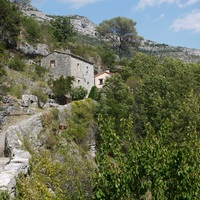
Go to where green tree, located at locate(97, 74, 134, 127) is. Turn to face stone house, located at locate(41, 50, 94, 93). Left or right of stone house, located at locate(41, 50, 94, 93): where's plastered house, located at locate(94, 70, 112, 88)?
right

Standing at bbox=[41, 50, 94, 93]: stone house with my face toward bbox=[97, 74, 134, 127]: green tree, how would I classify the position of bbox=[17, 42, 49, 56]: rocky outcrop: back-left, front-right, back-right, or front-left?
back-right
